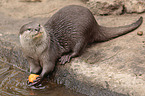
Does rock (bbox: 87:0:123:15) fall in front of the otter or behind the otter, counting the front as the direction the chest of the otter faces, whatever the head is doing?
behind

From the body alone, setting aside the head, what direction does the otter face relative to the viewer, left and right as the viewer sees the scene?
facing the viewer and to the left of the viewer

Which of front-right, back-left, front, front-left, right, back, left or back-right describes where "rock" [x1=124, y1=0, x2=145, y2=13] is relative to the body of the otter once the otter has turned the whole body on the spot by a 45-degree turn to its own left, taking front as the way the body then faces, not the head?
back-left
